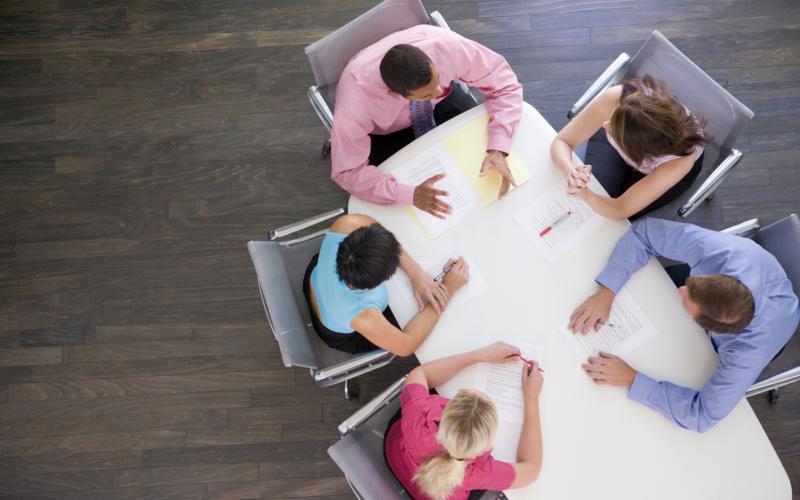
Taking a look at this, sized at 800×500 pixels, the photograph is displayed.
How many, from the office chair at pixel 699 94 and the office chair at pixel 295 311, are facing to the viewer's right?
1

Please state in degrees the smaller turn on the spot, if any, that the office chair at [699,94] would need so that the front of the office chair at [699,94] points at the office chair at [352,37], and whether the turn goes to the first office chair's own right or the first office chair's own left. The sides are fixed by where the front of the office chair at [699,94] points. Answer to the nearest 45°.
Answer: approximately 45° to the first office chair's own right

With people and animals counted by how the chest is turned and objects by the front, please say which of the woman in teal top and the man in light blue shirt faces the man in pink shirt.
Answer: the man in light blue shirt

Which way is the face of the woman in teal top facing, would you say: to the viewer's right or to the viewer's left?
to the viewer's right

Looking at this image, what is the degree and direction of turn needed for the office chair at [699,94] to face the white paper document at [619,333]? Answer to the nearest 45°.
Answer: approximately 45° to its left

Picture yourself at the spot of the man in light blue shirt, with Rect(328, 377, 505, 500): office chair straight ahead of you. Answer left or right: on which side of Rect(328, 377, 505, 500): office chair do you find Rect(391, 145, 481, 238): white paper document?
right

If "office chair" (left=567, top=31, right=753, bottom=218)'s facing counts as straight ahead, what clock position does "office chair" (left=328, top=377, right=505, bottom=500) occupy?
"office chair" (left=328, top=377, right=505, bottom=500) is roughly at 11 o'clock from "office chair" (left=567, top=31, right=753, bottom=218).

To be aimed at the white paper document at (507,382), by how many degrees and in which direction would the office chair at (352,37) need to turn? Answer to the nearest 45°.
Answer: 0° — it already faces it

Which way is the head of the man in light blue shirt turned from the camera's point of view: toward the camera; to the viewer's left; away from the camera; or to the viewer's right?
to the viewer's left

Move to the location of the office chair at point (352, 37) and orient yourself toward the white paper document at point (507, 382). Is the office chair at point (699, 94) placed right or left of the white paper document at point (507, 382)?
left

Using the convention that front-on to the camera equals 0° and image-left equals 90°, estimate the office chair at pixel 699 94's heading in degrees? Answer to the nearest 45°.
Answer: approximately 45°
